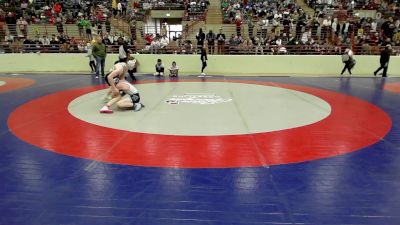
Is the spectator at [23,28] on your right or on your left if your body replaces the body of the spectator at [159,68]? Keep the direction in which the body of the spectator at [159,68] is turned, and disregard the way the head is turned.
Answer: on your right

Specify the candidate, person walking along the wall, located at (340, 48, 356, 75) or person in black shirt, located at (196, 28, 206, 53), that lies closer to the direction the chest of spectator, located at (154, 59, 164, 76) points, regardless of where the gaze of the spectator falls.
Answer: the person walking along the wall

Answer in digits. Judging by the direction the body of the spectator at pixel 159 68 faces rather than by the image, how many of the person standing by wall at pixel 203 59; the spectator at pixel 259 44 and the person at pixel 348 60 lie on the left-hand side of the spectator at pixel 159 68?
3

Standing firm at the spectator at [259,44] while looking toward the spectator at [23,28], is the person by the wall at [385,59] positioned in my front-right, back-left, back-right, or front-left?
back-left

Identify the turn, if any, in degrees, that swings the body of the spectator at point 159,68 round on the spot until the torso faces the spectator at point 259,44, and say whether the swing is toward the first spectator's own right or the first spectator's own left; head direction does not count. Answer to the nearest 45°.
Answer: approximately 90° to the first spectator's own left

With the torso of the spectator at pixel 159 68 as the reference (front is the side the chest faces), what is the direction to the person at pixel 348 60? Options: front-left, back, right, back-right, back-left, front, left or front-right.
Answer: left

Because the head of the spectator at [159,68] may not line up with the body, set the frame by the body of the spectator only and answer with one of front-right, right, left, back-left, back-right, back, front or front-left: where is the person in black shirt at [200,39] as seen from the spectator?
back-left

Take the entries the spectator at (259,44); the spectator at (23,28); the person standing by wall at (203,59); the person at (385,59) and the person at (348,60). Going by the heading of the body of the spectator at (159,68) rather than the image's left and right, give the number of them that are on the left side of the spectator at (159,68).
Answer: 4

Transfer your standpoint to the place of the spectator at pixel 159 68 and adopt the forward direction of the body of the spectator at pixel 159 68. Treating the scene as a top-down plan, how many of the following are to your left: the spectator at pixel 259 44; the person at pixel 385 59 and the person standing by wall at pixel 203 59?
3

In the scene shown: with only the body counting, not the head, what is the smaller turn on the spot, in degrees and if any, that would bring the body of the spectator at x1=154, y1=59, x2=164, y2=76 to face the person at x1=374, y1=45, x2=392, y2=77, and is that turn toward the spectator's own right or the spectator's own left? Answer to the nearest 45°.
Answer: approximately 90° to the spectator's own left

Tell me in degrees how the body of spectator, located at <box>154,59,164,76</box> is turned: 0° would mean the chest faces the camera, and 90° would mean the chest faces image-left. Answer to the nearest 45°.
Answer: approximately 0°

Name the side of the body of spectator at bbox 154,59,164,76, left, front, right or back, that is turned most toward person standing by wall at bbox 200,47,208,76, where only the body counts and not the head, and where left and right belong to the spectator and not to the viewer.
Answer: left
